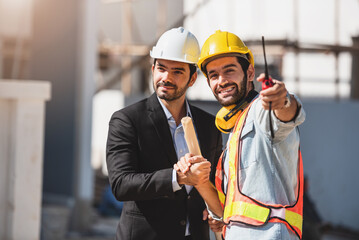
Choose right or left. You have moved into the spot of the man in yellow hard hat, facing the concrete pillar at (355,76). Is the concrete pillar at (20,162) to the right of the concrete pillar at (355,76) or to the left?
left

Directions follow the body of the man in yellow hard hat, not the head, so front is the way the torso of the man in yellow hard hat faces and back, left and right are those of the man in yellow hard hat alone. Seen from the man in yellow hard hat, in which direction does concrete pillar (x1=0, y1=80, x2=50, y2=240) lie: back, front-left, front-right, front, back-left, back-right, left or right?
right

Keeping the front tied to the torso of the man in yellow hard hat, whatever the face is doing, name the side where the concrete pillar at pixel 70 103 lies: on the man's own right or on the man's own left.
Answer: on the man's own right

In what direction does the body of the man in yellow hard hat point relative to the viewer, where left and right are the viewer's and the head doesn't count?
facing the viewer and to the left of the viewer

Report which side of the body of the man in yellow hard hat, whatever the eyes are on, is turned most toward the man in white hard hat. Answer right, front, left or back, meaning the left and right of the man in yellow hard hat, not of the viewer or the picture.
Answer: right

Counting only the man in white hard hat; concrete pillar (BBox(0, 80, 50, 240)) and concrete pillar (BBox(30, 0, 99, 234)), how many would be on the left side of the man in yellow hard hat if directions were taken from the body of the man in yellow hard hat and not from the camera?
0

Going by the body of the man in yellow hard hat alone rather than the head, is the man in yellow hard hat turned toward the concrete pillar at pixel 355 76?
no

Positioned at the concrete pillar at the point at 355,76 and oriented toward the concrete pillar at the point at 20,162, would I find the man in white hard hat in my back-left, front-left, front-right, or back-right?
front-left
